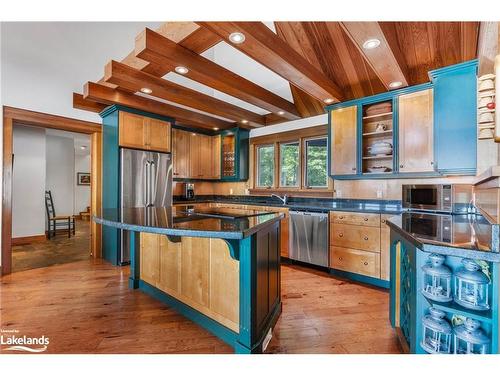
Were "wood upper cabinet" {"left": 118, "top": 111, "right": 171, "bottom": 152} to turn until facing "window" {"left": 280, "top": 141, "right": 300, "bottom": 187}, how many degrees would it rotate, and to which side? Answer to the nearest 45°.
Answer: approximately 45° to its left

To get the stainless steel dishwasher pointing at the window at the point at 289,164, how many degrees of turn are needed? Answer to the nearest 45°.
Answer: approximately 135° to its right

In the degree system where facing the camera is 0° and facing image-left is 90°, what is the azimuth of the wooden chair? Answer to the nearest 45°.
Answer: approximately 270°

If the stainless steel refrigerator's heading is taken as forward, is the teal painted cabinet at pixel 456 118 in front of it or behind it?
in front

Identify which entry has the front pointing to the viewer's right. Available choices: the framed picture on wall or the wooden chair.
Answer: the wooden chair

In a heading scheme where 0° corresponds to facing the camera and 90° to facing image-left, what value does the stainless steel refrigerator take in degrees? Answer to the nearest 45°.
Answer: approximately 315°

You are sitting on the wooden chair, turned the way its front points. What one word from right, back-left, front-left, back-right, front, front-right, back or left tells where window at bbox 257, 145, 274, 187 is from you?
front-right

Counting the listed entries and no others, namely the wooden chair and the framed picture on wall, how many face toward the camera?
1

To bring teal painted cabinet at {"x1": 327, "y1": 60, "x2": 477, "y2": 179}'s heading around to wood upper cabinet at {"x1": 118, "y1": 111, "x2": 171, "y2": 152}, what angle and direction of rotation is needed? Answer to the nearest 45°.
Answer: approximately 45° to its right
